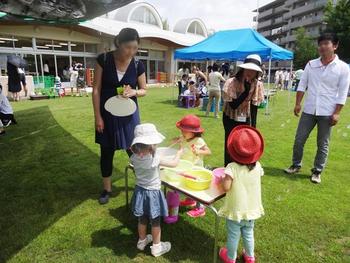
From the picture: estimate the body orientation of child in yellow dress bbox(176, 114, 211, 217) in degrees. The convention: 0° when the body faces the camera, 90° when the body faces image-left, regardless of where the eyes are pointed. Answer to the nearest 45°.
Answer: approximately 45°

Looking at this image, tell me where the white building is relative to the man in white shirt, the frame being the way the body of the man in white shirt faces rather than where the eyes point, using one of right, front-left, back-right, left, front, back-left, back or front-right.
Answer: right

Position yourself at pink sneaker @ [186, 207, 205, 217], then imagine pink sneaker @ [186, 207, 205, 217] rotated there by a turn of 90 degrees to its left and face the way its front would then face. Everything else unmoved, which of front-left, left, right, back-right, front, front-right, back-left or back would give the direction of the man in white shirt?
back-left

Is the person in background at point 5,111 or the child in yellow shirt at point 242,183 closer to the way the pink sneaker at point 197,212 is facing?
the person in background

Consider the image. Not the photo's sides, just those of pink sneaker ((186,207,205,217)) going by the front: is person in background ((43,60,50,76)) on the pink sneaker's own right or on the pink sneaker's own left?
on the pink sneaker's own right

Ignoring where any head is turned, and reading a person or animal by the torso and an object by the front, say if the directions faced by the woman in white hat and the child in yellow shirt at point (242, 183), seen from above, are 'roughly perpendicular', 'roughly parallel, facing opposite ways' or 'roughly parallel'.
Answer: roughly parallel, facing opposite ways

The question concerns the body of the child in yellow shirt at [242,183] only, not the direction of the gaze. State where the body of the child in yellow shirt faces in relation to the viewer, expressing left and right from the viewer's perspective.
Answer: facing away from the viewer and to the left of the viewer

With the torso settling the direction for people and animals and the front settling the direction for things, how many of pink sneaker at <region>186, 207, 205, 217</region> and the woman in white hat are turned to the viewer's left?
1

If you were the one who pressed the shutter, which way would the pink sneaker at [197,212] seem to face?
facing to the left of the viewer

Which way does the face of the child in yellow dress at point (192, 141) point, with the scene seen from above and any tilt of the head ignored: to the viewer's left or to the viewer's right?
to the viewer's left

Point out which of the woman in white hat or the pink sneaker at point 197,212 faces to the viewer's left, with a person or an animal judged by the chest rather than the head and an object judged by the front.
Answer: the pink sneaker

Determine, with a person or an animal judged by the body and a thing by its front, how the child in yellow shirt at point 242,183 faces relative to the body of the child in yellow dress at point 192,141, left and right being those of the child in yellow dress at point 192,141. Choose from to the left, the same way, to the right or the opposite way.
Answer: to the right

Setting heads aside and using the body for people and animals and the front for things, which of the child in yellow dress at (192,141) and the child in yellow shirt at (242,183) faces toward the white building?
the child in yellow shirt at (242,183)

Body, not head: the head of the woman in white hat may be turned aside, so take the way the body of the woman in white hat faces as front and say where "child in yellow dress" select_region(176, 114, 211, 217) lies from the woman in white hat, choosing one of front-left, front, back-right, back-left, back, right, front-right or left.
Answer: right
